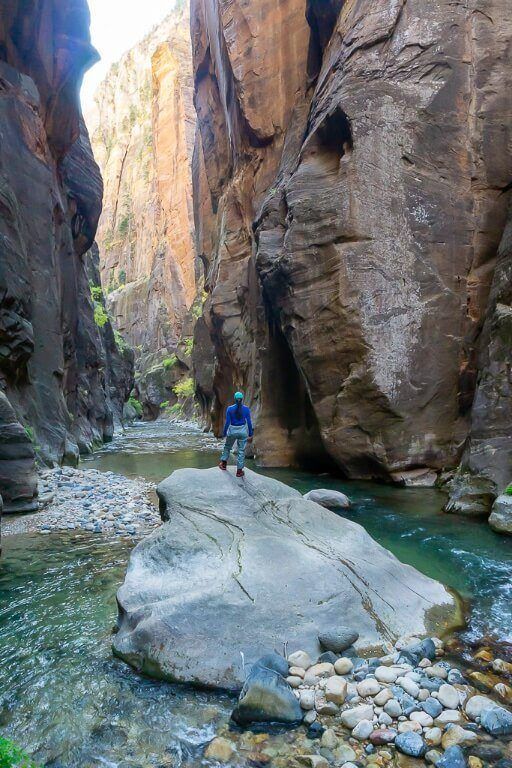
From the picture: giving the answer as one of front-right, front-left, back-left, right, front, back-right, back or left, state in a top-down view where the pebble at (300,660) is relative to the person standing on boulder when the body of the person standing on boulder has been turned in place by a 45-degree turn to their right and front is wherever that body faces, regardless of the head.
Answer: back-right

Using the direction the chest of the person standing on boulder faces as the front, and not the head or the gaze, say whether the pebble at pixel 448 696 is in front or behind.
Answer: behind

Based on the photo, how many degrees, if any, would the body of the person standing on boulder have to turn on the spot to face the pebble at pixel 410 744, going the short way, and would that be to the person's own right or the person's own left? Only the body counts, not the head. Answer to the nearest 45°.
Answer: approximately 180°

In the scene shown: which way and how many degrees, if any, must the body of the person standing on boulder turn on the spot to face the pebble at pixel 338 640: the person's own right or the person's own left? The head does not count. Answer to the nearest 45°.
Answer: approximately 180°

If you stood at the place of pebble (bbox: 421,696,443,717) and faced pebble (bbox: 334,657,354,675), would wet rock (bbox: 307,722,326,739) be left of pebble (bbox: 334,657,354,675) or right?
left

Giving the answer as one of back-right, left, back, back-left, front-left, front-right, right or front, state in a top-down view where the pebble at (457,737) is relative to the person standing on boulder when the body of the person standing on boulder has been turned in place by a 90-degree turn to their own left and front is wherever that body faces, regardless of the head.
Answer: left

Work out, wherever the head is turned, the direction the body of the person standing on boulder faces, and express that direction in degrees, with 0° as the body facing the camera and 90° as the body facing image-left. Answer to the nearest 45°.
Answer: approximately 180°

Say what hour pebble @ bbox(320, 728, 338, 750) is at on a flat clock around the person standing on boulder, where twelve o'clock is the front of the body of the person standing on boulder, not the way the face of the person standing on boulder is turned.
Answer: The pebble is roughly at 6 o'clock from the person standing on boulder.

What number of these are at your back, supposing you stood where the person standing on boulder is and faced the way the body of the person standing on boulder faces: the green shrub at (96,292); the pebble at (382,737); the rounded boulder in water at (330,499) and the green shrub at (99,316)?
1

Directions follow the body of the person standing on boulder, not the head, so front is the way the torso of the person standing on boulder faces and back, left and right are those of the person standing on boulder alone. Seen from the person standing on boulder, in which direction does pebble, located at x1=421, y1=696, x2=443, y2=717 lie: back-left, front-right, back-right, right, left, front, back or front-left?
back

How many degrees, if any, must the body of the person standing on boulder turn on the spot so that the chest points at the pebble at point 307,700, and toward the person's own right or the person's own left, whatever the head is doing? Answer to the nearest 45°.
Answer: approximately 180°

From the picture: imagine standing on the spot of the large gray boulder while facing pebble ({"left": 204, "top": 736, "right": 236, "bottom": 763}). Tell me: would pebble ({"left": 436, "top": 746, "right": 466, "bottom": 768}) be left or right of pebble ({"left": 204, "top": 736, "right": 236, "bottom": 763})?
left

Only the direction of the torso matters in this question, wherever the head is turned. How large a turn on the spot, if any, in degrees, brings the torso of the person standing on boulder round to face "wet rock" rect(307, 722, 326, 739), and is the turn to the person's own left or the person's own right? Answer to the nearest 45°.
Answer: approximately 180°

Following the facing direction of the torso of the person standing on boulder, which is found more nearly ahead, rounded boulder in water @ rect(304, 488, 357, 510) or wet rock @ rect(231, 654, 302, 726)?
the rounded boulder in water

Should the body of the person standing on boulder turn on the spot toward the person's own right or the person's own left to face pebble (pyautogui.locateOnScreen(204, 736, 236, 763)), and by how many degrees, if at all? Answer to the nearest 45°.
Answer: approximately 180°

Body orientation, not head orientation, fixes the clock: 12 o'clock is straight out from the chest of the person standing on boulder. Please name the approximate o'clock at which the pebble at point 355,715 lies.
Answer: The pebble is roughly at 6 o'clock from the person standing on boulder.

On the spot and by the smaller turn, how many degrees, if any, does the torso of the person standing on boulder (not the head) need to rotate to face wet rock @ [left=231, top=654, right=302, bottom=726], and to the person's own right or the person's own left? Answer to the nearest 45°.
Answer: approximately 180°

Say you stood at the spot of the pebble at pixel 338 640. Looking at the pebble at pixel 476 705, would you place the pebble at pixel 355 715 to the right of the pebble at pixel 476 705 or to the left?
right

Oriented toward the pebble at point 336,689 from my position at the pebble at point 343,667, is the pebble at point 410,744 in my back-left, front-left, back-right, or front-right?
front-left
